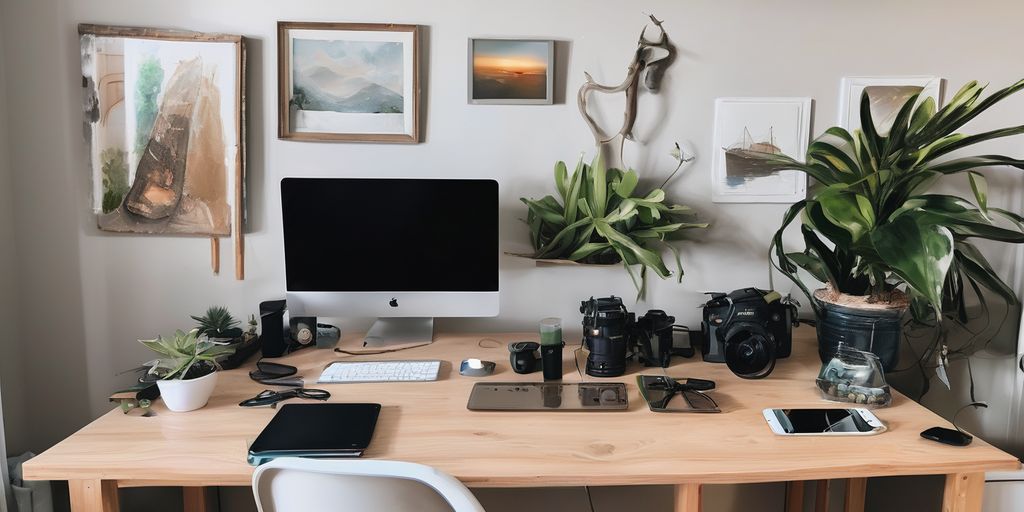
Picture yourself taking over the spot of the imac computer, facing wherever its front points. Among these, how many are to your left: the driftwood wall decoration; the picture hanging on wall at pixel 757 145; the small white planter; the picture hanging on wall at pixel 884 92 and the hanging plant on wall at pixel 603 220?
4

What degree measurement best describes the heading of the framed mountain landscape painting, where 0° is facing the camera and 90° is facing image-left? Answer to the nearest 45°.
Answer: approximately 0°

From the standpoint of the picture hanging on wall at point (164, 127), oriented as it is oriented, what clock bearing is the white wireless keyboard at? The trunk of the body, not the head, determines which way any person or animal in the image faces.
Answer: The white wireless keyboard is roughly at 11 o'clock from the picture hanging on wall.

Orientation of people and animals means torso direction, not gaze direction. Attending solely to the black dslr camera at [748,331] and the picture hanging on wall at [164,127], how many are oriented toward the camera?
2

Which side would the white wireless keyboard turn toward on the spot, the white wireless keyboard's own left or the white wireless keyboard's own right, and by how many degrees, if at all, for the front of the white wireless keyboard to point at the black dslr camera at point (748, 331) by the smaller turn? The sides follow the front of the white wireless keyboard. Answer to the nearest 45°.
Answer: approximately 90° to the white wireless keyboard's own left

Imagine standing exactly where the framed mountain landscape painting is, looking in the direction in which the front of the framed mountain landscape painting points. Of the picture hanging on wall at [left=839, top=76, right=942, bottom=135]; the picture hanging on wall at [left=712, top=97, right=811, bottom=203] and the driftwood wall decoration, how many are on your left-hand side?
3
